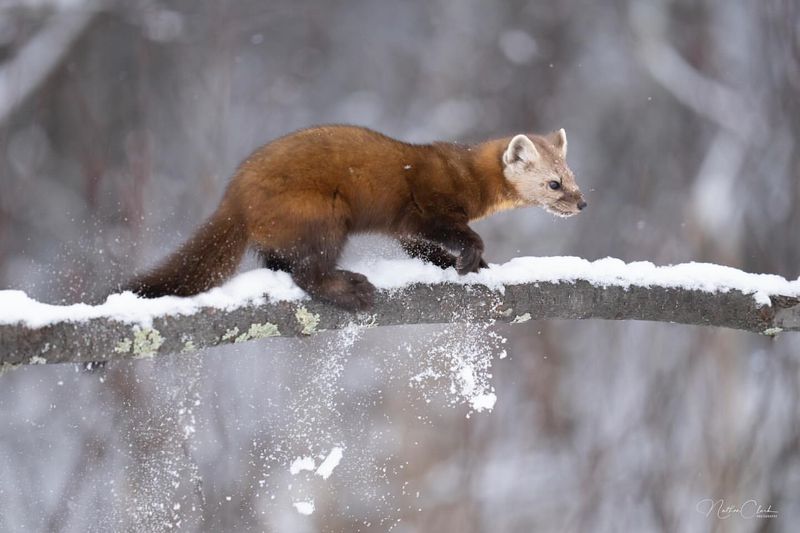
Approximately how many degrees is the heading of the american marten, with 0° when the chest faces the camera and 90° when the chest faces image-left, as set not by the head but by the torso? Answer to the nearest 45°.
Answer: approximately 270°
